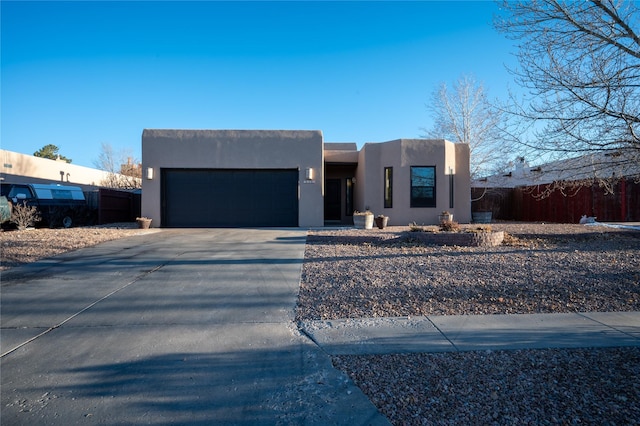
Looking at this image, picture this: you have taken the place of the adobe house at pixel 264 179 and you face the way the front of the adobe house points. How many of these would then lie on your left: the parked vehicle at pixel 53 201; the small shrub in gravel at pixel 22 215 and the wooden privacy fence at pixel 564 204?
1

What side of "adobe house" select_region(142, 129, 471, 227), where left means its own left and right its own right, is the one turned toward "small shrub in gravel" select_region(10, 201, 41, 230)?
right

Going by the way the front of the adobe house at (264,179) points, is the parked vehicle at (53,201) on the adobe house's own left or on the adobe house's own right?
on the adobe house's own right

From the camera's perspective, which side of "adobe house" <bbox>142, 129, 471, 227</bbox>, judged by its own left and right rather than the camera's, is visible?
front

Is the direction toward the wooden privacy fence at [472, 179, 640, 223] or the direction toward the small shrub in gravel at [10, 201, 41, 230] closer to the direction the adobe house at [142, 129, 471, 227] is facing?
the small shrub in gravel

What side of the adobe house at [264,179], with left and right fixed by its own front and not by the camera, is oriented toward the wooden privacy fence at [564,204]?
left

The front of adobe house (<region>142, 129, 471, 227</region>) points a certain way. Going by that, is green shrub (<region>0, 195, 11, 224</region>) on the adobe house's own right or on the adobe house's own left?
on the adobe house's own right
